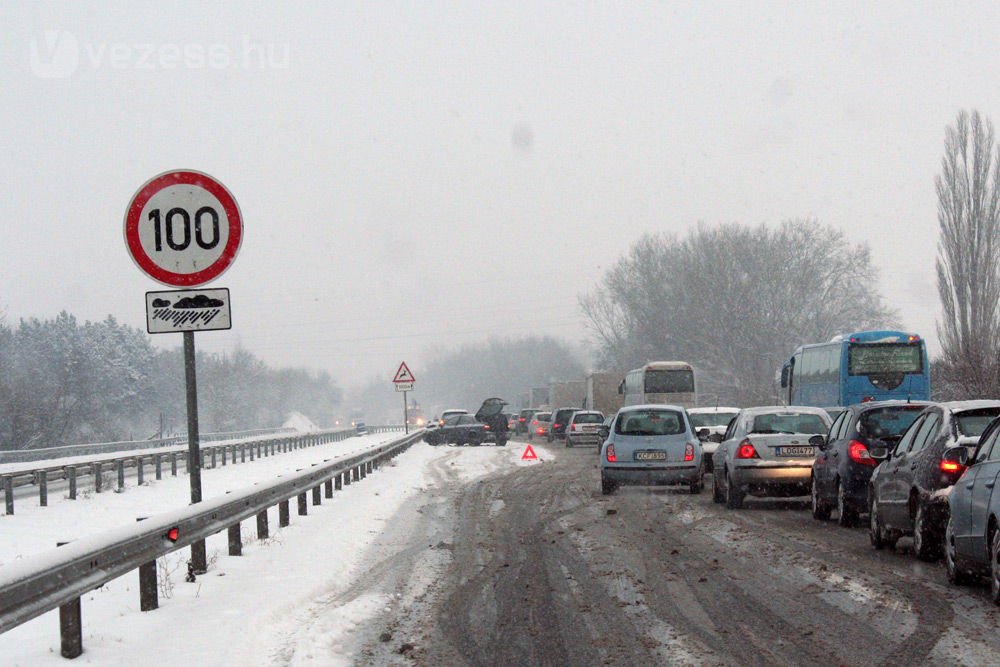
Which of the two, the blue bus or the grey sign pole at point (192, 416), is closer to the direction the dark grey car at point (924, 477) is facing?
the blue bus

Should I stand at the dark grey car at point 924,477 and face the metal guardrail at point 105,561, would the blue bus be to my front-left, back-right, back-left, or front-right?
back-right

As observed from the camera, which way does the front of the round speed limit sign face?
facing the viewer

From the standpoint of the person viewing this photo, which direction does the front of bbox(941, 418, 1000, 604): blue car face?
facing away from the viewer and to the left of the viewer

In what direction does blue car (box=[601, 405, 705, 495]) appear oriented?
away from the camera

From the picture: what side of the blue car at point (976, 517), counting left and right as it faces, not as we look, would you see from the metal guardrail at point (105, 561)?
left

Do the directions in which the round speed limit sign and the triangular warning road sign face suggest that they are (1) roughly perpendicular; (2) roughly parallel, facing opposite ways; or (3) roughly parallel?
roughly parallel

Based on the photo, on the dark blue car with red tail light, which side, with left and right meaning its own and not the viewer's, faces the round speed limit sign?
left

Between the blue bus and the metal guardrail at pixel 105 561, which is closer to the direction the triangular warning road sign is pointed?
the metal guardrail

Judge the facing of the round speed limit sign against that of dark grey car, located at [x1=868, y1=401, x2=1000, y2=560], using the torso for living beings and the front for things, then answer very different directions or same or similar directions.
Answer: very different directions

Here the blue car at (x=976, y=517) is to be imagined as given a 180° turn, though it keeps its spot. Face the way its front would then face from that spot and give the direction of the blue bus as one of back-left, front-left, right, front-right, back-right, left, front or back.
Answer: back-left

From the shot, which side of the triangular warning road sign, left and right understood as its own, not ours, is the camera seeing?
front

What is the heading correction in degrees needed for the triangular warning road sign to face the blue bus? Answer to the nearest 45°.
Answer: approximately 90° to its left

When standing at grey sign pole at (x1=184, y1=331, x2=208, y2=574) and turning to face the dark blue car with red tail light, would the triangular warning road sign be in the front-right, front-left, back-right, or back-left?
front-left

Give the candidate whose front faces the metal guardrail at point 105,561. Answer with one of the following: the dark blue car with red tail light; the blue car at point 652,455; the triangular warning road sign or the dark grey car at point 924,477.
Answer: the triangular warning road sign

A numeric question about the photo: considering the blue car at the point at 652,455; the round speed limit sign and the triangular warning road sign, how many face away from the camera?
1

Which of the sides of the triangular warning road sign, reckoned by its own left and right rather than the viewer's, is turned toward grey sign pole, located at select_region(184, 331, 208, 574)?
front
